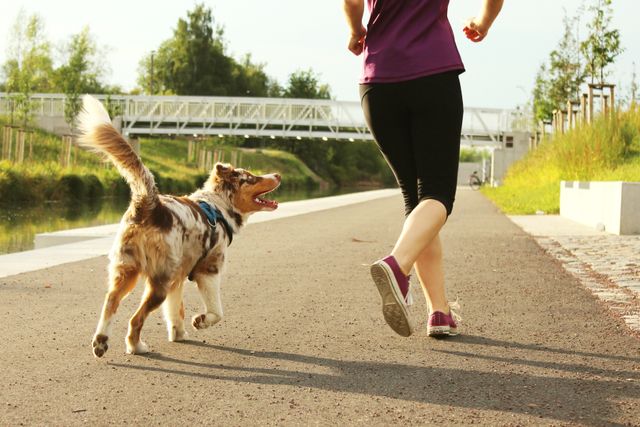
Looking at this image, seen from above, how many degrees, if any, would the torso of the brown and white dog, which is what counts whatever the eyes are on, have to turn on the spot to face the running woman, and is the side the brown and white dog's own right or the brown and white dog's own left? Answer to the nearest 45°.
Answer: approximately 45° to the brown and white dog's own right

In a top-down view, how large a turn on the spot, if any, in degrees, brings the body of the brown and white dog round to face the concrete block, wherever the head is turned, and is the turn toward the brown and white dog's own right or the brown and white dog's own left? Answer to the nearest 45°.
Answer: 0° — it already faces it

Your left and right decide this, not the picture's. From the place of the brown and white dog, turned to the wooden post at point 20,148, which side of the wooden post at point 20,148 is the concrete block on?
right

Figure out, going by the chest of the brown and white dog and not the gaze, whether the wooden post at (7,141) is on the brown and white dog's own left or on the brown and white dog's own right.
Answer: on the brown and white dog's own left

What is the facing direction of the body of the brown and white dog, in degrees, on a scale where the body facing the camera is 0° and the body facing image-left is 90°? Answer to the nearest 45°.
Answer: approximately 225°

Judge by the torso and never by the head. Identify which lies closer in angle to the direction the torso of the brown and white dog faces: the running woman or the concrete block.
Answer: the concrete block
